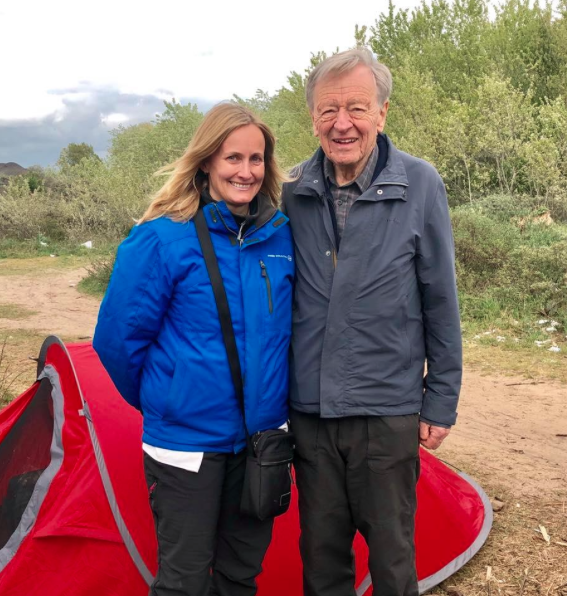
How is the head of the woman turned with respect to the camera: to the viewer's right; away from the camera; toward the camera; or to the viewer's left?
toward the camera

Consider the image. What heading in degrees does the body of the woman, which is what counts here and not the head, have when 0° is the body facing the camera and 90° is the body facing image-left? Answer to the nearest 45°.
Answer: approximately 315°

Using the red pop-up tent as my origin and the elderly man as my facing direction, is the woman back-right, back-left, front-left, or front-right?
front-right

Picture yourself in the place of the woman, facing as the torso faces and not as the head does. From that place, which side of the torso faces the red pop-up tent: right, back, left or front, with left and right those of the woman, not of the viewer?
back

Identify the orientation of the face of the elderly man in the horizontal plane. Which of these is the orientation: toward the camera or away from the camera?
toward the camera

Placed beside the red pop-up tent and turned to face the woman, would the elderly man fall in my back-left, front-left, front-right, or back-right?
front-left
